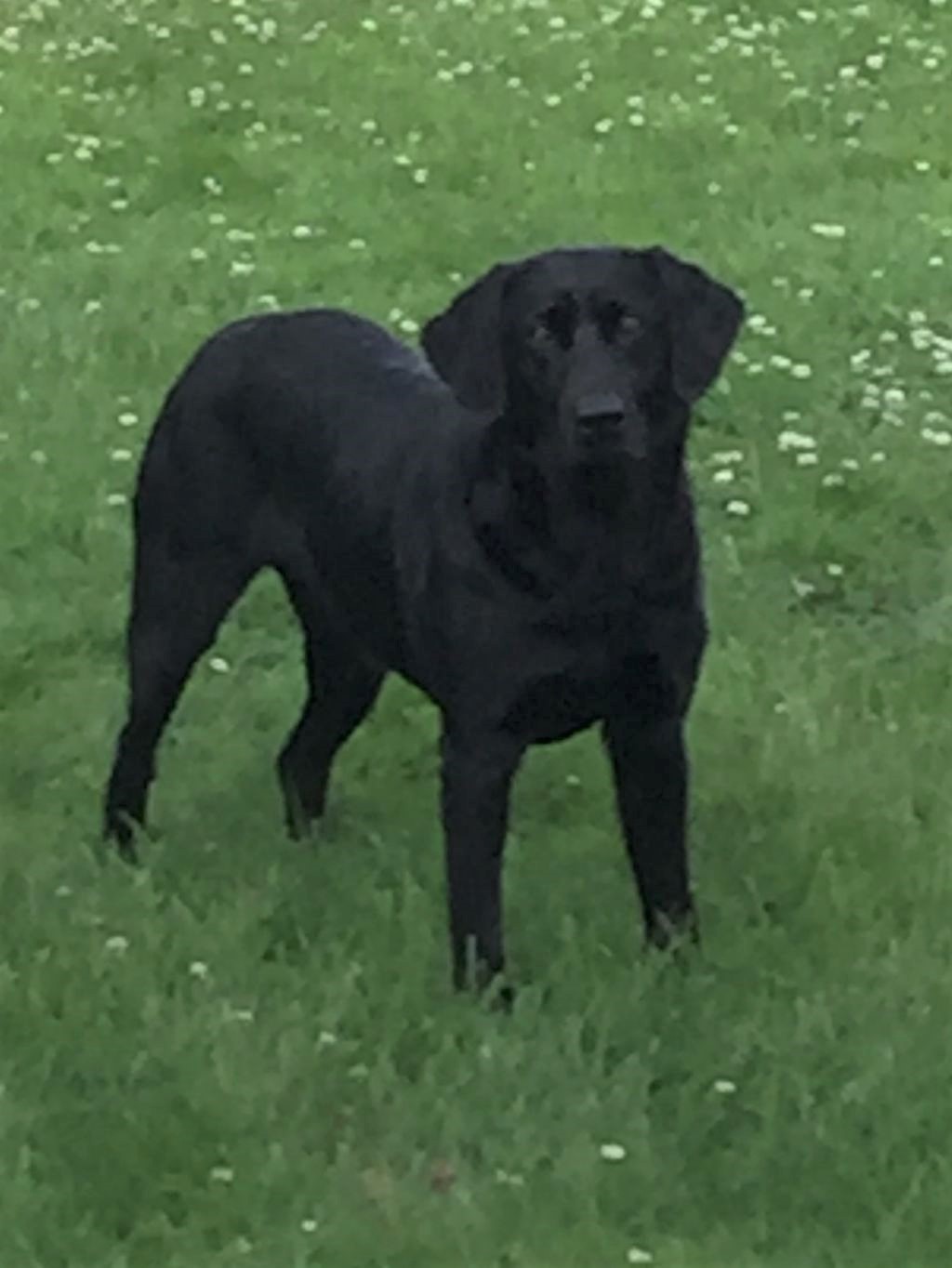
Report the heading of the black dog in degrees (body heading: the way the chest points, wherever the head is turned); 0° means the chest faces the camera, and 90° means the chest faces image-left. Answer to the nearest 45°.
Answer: approximately 315°
